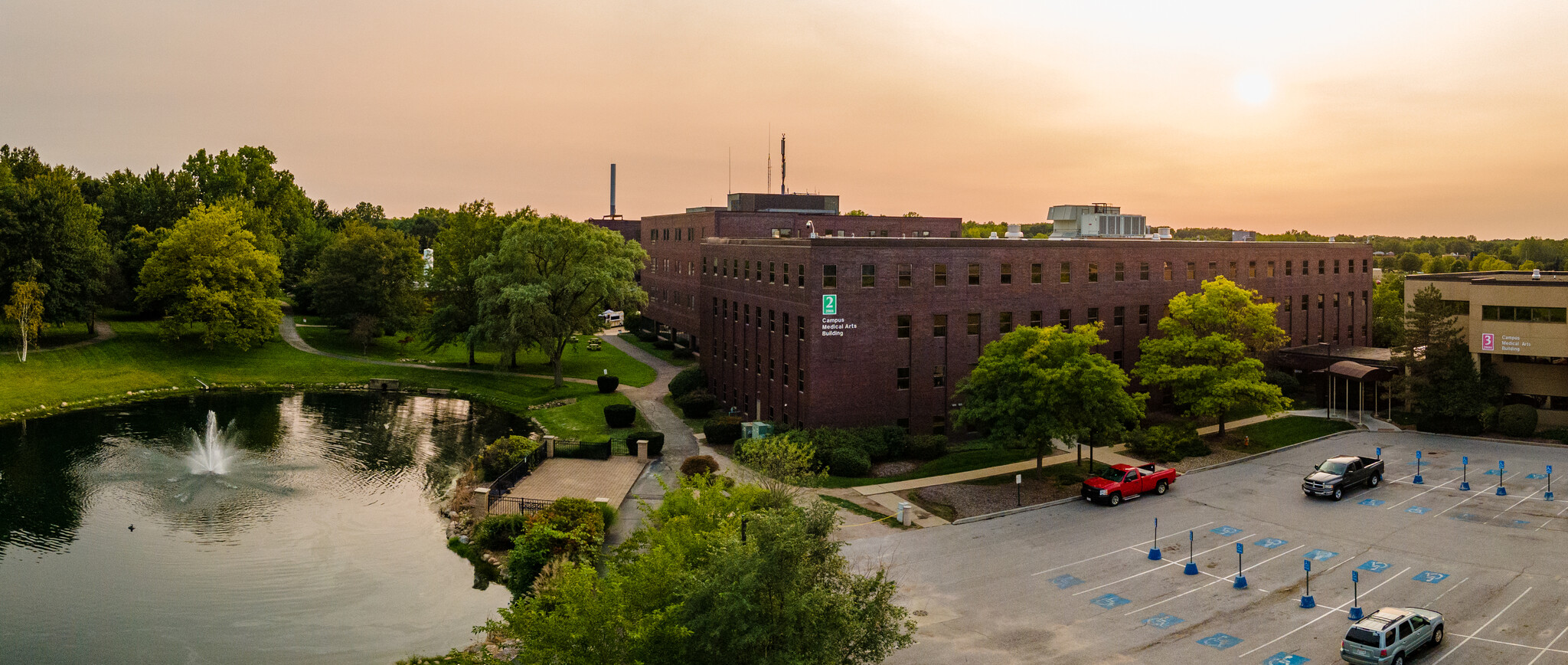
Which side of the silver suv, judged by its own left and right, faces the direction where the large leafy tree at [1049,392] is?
left

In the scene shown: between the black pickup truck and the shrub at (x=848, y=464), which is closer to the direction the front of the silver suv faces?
the black pickup truck

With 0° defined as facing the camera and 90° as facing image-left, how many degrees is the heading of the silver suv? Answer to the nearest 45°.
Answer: approximately 225°

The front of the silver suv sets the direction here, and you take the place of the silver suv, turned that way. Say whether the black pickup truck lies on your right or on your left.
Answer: on your left
